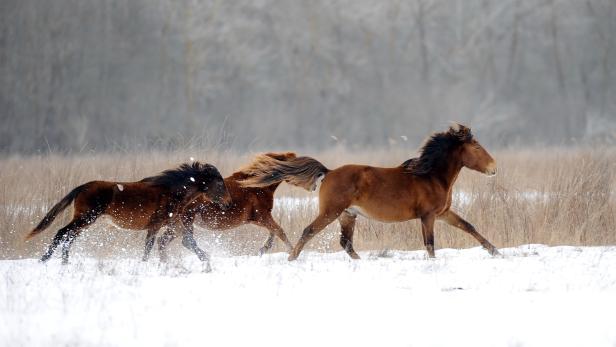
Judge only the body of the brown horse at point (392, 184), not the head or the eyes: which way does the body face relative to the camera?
to the viewer's right

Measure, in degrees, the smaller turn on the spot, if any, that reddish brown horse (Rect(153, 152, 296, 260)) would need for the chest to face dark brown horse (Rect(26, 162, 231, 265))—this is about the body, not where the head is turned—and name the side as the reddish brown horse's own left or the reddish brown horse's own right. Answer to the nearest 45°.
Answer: approximately 135° to the reddish brown horse's own right

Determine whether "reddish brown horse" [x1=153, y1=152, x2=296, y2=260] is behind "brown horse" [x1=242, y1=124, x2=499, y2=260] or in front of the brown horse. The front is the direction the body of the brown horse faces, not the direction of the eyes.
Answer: behind

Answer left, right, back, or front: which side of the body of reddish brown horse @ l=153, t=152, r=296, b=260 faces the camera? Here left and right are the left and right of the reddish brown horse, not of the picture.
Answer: right

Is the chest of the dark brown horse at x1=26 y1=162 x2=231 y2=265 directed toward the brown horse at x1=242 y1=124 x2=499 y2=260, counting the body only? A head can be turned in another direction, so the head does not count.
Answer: yes

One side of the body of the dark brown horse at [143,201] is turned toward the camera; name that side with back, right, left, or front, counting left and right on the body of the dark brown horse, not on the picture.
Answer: right

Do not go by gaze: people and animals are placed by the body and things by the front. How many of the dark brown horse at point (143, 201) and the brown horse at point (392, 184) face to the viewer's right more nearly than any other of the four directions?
2
